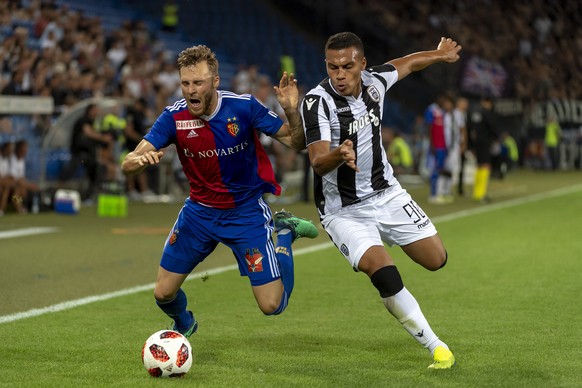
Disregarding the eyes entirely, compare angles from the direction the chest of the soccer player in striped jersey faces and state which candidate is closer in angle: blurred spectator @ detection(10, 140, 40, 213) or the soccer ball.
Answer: the soccer ball

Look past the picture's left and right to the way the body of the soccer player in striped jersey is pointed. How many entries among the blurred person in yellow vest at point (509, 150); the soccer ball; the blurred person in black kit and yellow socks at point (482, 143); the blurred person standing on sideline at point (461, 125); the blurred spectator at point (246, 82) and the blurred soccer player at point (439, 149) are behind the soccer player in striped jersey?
5

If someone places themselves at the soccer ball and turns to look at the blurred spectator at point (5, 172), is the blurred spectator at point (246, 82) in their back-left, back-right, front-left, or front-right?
front-right

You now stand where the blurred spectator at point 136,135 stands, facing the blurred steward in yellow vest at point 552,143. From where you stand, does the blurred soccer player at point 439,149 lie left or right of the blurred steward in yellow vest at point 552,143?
right

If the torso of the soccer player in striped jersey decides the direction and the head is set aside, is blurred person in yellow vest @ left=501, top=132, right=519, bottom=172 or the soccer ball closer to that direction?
the soccer ball

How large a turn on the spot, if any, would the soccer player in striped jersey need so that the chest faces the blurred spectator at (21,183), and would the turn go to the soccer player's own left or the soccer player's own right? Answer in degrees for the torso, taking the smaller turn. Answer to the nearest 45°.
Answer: approximately 135° to the soccer player's own right

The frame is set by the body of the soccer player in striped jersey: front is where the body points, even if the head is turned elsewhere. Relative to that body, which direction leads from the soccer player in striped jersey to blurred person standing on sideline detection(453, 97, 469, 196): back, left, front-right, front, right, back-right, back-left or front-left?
back

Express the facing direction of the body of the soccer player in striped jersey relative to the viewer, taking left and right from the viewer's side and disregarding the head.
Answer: facing the viewer

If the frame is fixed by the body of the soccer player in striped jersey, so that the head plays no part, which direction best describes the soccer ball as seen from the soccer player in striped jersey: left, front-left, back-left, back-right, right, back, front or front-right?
front-right

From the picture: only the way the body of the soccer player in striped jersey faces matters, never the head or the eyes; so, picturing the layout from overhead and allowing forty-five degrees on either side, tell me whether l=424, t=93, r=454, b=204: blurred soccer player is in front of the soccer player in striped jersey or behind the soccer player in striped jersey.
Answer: behind

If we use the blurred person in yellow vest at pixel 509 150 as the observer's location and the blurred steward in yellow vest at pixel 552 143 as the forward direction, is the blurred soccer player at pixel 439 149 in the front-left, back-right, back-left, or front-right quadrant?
back-right

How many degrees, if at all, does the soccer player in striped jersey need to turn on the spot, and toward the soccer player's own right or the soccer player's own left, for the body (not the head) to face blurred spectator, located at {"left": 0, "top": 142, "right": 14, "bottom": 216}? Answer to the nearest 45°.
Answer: approximately 135° to the soccer player's own right
